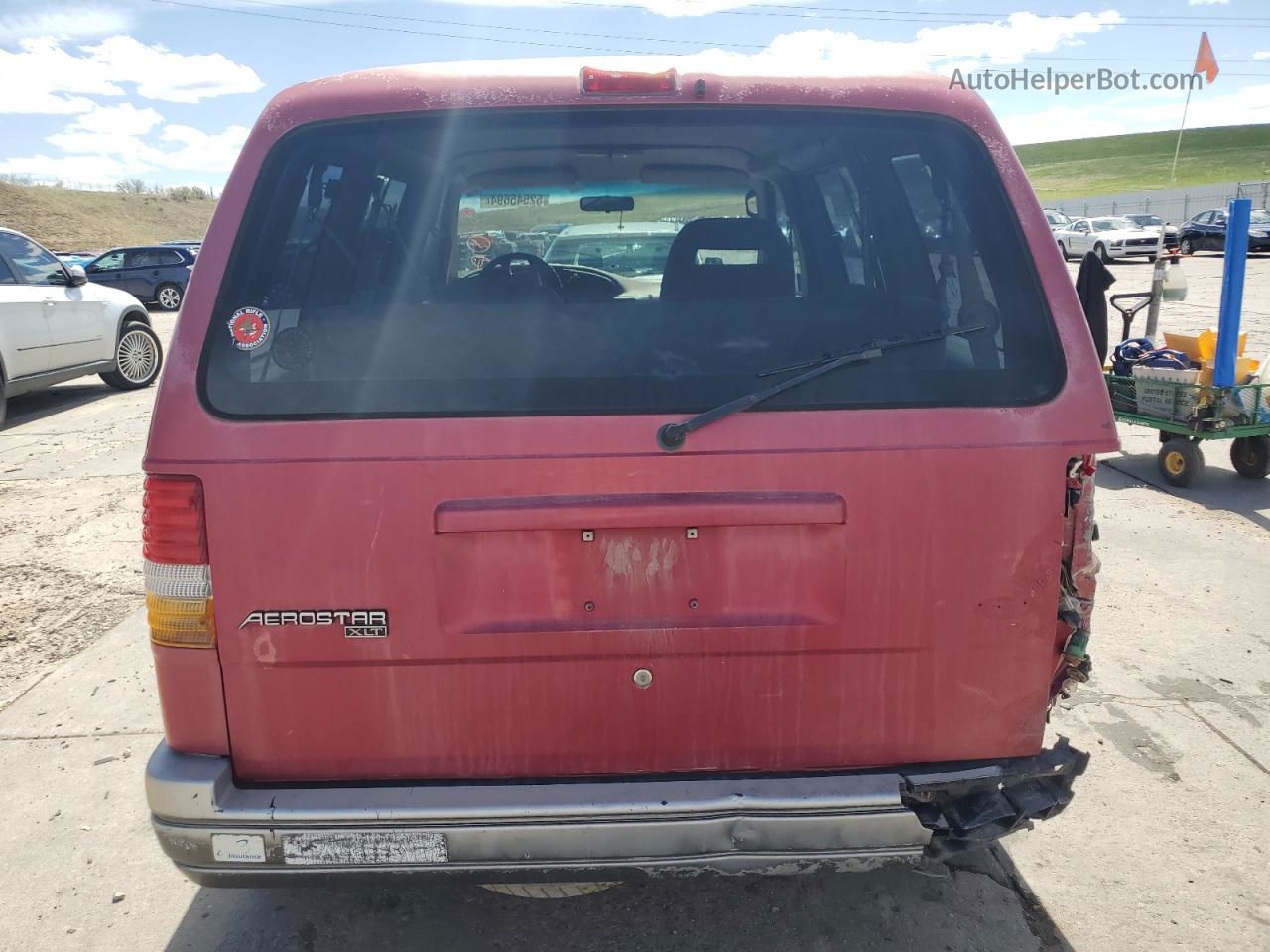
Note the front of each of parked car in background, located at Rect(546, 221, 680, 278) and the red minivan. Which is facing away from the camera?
the red minivan

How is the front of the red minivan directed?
away from the camera

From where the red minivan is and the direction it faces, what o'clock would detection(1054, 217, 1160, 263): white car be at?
The white car is roughly at 1 o'clock from the red minivan.

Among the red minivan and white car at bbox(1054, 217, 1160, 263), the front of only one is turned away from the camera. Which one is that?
the red minivan

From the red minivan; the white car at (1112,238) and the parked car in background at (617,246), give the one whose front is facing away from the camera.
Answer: the red minivan

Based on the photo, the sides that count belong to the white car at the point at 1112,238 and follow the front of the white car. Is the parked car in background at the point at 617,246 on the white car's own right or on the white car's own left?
on the white car's own right
